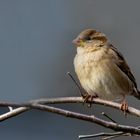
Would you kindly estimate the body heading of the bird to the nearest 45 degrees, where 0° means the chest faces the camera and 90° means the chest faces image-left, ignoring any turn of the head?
approximately 45°

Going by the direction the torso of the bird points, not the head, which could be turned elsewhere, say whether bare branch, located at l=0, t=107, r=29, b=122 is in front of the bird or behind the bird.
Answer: in front
